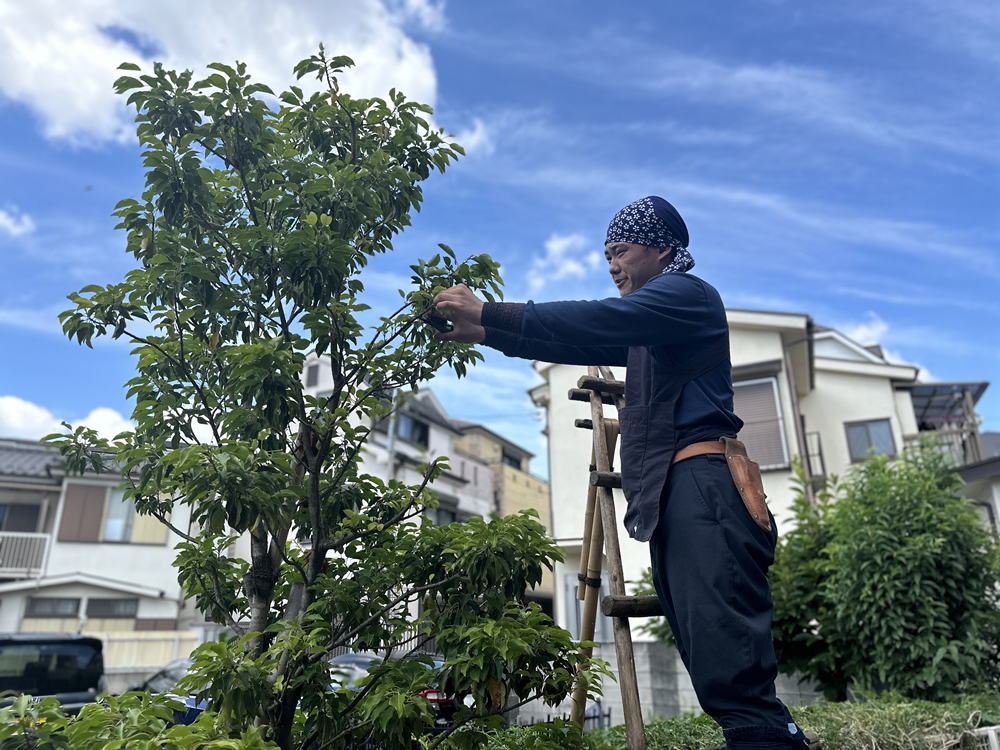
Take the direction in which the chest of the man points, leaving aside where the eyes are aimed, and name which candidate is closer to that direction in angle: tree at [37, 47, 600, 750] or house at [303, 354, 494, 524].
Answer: the tree

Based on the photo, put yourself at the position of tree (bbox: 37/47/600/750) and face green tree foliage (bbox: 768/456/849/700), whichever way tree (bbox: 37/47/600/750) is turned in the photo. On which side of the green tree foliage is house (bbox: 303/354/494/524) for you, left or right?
left

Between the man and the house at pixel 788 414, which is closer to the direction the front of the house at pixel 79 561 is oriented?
the man

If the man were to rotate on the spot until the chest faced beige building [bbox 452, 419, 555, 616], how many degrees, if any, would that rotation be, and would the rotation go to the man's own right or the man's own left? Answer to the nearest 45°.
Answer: approximately 90° to the man's own right

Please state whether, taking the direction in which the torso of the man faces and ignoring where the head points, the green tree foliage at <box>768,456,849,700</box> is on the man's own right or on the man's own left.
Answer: on the man's own right

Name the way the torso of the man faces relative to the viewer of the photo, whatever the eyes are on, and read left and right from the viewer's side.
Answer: facing to the left of the viewer

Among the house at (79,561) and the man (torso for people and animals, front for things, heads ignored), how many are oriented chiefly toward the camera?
1

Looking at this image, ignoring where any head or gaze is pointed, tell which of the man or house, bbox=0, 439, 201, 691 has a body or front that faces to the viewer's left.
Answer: the man

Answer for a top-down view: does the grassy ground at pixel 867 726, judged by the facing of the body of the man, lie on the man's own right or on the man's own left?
on the man's own right

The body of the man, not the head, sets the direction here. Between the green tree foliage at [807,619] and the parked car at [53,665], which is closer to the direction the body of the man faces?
the parked car

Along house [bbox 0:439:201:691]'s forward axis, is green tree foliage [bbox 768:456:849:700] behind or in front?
in front

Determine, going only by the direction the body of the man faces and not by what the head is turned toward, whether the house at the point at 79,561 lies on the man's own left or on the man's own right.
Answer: on the man's own right

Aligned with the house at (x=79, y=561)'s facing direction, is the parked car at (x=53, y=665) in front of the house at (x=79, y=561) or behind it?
in front
